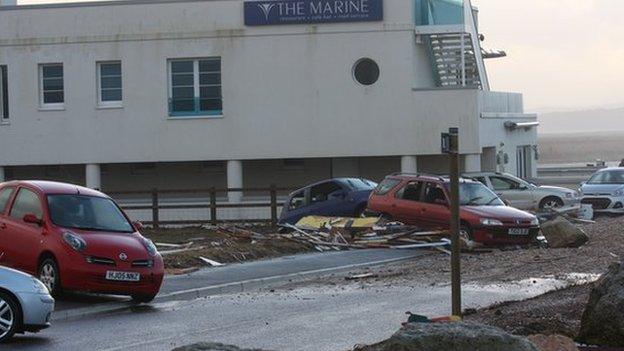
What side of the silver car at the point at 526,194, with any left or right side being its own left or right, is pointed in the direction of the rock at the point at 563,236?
right

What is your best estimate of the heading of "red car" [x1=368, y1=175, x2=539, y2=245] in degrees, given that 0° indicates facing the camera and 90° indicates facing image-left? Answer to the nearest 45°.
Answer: approximately 315°

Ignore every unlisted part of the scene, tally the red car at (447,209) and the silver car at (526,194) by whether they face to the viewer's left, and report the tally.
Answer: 0

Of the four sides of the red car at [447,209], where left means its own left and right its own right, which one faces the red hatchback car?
right

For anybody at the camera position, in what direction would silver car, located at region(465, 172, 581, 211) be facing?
facing to the right of the viewer

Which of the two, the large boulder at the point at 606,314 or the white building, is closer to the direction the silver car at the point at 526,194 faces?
the large boulder

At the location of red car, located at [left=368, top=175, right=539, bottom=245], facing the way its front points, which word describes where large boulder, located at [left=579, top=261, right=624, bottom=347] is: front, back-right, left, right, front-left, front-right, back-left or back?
front-right

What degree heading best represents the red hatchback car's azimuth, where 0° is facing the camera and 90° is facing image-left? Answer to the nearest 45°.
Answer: approximately 315°

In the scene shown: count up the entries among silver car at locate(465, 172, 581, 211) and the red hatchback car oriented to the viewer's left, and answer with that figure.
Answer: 0
